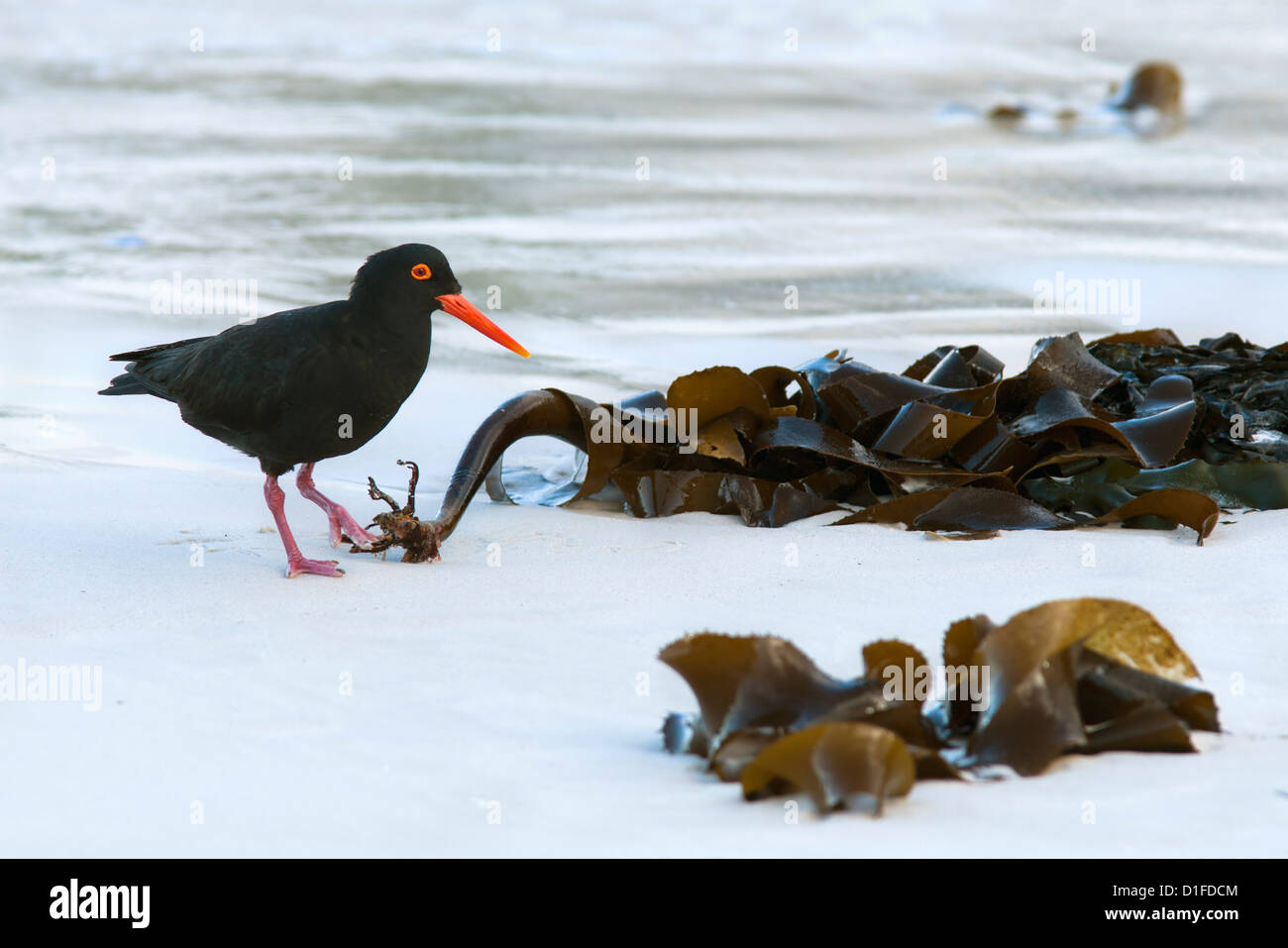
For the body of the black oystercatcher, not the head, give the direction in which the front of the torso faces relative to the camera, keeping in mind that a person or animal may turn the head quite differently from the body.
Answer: to the viewer's right
